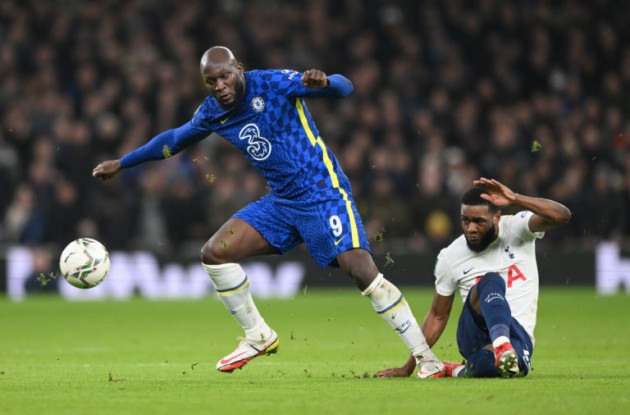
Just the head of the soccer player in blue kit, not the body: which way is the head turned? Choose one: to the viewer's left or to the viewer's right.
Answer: to the viewer's left

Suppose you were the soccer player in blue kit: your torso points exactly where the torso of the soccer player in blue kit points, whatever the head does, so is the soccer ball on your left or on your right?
on your right

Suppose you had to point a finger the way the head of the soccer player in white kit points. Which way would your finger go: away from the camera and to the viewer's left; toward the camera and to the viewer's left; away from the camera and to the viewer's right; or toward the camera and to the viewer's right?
toward the camera and to the viewer's left

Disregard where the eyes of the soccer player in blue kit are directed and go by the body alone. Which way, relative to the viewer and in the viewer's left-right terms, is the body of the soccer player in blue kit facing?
facing the viewer and to the left of the viewer

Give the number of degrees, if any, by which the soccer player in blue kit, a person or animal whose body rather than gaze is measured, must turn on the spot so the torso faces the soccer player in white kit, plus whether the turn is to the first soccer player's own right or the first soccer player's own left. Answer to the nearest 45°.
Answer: approximately 135° to the first soccer player's own left

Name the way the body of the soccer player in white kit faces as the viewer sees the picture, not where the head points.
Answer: toward the camera

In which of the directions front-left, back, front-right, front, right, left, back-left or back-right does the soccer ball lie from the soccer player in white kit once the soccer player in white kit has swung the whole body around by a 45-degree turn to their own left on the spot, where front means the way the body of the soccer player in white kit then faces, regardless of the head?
back-right

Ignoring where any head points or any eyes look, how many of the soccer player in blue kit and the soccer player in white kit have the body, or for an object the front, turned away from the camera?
0
